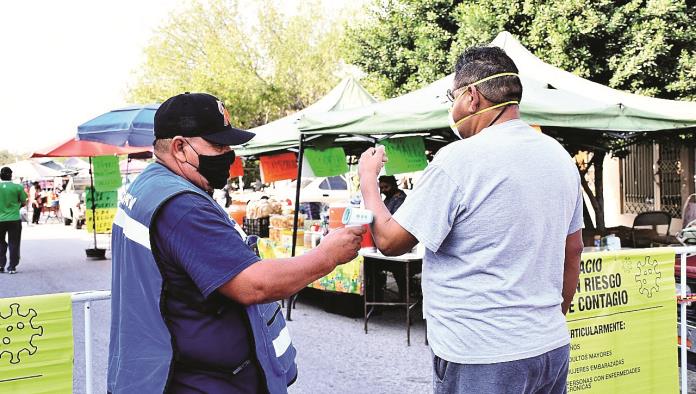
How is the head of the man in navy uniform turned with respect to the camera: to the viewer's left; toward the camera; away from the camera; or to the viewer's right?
to the viewer's right

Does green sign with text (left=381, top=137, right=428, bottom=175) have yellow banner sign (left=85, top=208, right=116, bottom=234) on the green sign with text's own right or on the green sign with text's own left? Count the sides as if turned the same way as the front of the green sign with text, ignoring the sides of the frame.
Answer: on the green sign with text's own right

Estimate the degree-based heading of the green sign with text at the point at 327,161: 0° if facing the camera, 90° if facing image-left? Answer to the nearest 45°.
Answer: approximately 0°

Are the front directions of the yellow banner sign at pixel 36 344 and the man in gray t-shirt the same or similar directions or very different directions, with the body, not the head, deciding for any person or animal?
very different directions

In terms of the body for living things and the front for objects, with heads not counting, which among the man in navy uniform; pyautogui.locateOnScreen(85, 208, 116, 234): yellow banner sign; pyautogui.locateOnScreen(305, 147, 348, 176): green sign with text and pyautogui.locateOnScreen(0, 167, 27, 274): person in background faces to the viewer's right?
the man in navy uniform

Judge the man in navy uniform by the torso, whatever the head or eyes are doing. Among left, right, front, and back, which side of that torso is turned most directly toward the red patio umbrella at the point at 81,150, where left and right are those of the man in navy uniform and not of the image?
left

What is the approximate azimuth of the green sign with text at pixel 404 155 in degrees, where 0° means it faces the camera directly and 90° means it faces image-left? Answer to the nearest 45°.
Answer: approximately 0°
